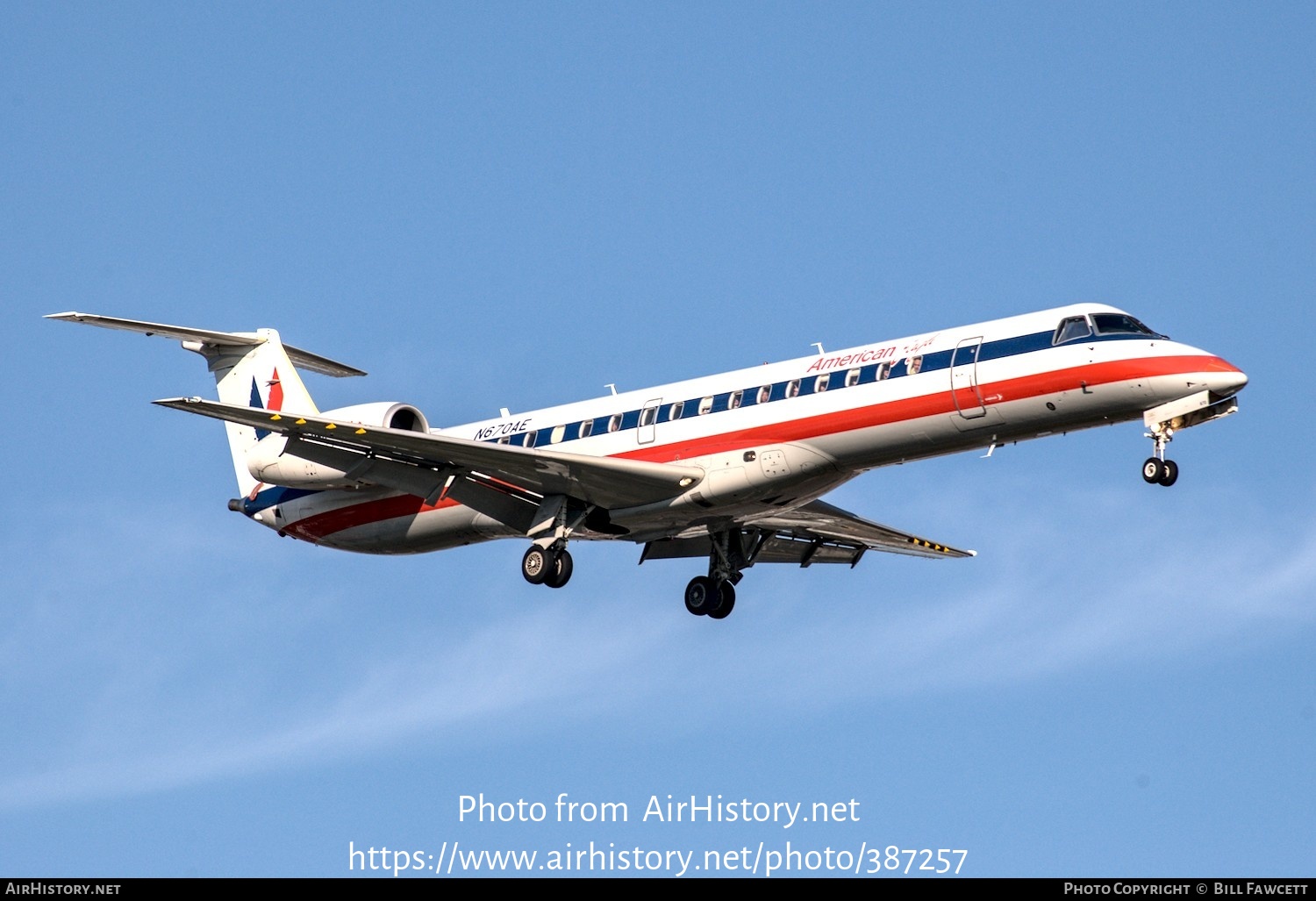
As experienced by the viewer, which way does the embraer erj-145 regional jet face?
facing the viewer and to the right of the viewer
